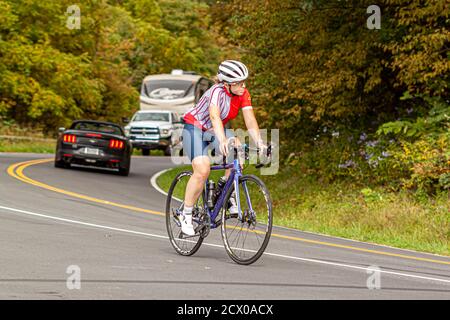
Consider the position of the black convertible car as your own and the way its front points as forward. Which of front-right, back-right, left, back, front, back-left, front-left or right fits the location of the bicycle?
back

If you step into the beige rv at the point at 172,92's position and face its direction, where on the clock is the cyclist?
The cyclist is roughly at 12 o'clock from the beige rv.

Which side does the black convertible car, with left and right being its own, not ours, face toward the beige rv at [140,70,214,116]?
front

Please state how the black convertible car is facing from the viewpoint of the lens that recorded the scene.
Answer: facing away from the viewer

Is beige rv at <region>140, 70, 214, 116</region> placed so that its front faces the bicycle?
yes

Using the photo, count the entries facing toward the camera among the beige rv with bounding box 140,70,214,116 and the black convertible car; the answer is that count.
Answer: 1

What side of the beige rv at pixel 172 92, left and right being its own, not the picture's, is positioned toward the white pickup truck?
front

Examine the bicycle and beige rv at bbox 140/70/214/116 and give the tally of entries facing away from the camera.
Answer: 0

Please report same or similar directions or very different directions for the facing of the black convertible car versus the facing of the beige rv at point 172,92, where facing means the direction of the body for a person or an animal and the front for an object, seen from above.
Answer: very different directions

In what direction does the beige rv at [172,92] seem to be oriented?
toward the camera

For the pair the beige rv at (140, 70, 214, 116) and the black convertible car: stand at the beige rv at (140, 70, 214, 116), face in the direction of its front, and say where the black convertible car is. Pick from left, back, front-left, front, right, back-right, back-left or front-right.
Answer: front

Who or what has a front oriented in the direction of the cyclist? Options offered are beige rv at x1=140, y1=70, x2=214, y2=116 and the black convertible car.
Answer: the beige rv

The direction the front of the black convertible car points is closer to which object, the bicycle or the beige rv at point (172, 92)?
the beige rv
